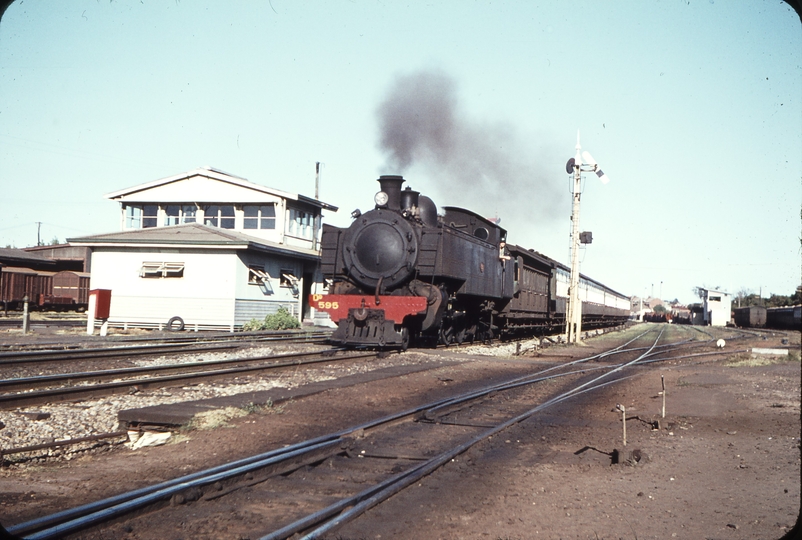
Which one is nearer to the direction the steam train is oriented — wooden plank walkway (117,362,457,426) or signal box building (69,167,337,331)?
the wooden plank walkway

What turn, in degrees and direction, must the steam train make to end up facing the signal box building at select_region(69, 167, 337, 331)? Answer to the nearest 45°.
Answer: approximately 90° to its right

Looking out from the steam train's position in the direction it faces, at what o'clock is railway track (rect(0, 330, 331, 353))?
The railway track is roughly at 2 o'clock from the steam train.

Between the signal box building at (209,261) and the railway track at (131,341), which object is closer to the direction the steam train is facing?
the railway track

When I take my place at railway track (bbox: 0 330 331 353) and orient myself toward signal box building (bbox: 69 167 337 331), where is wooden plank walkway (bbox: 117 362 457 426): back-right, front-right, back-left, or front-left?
back-right

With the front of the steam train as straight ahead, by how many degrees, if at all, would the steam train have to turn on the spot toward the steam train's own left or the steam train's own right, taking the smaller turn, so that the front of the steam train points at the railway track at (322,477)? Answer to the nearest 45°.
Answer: approximately 45° to the steam train's own left

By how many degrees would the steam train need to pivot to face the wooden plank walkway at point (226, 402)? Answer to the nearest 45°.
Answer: approximately 45° to its left

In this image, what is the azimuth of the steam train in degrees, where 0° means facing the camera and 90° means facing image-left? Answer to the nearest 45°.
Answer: approximately 45°
